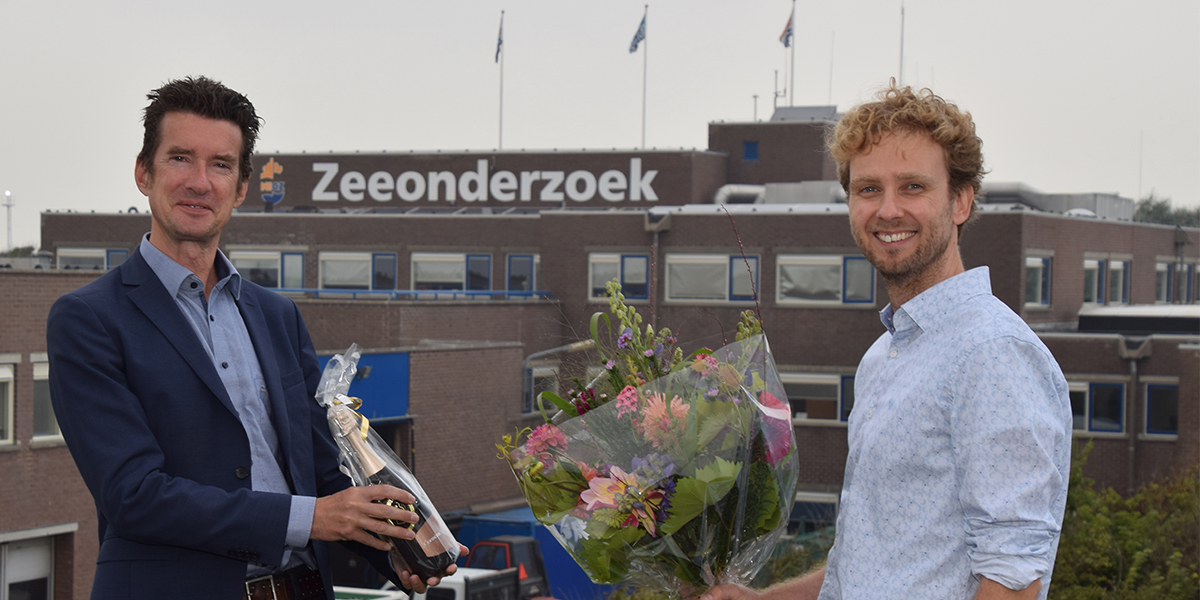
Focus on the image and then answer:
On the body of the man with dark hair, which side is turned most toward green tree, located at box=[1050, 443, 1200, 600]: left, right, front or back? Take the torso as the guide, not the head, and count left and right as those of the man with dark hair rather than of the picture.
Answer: left

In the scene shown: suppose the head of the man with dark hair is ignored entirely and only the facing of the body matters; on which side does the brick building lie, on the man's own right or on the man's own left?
on the man's own left

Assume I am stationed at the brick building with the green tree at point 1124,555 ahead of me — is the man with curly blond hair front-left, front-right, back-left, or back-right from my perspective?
front-right

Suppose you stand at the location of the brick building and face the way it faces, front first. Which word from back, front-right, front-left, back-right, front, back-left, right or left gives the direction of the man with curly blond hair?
front

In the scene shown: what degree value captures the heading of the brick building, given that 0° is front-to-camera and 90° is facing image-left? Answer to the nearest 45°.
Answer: approximately 0°

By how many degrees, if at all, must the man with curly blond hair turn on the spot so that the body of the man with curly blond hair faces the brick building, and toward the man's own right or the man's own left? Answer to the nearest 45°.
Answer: approximately 135° to the man's own right

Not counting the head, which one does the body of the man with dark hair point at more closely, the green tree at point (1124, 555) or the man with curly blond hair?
the man with curly blond hair

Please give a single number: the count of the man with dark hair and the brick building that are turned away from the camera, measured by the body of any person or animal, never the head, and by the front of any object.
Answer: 0

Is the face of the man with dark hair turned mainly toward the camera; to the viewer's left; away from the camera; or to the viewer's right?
toward the camera

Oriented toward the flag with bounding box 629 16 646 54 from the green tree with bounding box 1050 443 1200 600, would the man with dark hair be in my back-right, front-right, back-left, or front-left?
back-left

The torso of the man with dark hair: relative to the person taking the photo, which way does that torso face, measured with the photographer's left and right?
facing the viewer and to the right of the viewer

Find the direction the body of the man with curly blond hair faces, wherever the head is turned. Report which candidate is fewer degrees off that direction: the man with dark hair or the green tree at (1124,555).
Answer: the man with dark hair

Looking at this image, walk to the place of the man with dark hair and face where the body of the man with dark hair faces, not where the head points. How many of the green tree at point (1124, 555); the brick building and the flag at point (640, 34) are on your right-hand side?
0

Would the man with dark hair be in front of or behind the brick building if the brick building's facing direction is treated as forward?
in front

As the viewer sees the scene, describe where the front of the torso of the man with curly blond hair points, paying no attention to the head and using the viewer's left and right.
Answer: facing the viewer and to the left of the viewer

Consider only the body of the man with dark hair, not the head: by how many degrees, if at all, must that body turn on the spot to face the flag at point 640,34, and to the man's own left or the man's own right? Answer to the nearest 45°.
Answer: approximately 135° to the man's own left
